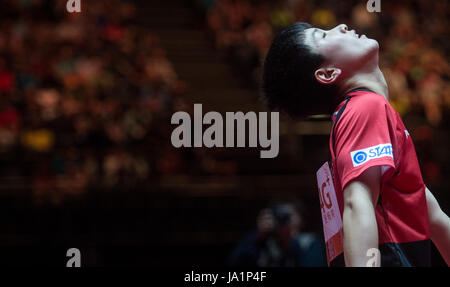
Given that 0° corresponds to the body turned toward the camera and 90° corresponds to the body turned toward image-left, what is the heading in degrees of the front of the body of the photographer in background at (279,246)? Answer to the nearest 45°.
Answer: approximately 0°
